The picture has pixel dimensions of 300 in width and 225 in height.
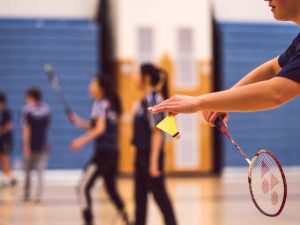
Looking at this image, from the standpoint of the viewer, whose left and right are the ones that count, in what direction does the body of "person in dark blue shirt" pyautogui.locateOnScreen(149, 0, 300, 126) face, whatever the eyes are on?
facing to the left of the viewer

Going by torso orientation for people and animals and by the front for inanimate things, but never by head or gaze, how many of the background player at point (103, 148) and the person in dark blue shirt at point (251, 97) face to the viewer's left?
2

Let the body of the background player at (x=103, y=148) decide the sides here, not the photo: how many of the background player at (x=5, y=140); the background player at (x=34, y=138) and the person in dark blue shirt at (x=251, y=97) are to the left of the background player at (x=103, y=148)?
1

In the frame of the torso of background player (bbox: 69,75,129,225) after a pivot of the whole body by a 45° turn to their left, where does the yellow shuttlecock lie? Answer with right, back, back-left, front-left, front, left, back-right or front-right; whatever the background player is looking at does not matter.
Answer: front-left

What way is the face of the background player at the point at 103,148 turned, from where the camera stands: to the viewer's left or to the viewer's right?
to the viewer's left

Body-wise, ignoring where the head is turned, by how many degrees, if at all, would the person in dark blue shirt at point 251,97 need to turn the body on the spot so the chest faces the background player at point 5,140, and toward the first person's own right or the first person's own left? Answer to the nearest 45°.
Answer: approximately 45° to the first person's own right

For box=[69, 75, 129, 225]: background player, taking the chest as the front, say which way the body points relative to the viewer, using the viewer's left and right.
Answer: facing to the left of the viewer

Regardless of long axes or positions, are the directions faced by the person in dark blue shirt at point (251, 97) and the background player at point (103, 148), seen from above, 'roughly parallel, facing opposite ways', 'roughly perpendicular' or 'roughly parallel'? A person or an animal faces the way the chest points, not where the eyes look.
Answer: roughly parallel

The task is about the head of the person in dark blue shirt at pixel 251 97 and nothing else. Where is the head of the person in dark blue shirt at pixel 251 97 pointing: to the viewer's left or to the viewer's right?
to the viewer's left

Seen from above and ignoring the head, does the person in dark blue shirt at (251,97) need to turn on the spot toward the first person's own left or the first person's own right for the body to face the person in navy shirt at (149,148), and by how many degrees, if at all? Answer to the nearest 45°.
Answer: approximately 90° to the first person's own right
